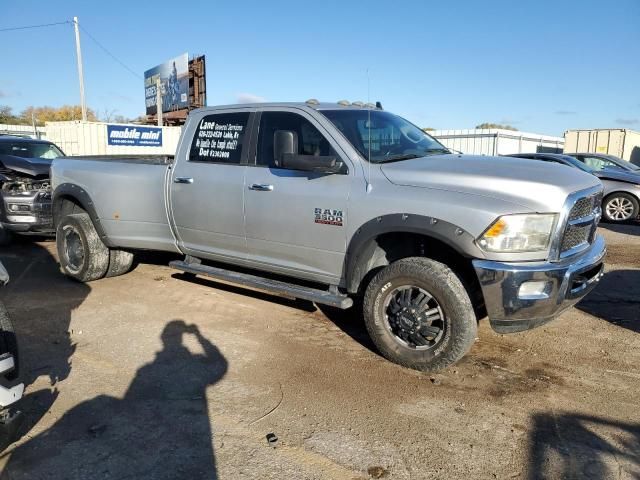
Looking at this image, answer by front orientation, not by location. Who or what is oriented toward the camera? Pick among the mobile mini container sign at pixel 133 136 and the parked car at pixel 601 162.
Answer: the mobile mini container sign

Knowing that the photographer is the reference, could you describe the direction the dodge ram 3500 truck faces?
facing the viewer and to the right of the viewer

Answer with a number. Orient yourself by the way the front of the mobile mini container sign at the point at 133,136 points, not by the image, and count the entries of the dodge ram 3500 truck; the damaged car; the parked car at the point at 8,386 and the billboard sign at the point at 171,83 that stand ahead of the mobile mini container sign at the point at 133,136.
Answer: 3

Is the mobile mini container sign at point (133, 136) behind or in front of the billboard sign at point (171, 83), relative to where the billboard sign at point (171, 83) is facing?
in front

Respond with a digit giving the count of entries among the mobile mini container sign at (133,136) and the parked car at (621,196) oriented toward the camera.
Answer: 1

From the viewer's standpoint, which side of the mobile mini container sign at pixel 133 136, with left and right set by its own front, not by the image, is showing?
front

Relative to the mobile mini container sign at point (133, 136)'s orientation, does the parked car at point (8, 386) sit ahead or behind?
ahead

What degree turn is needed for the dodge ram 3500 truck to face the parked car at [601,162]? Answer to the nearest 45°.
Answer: approximately 90° to its left

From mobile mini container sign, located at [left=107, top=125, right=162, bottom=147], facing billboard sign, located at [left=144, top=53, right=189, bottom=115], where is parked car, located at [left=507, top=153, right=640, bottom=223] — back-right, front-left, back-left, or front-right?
back-right

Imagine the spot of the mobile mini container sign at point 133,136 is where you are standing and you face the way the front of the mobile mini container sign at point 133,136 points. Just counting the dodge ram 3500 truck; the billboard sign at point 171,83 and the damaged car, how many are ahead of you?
2

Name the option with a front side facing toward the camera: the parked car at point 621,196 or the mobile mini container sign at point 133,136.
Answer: the mobile mini container sign
